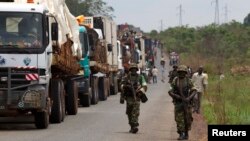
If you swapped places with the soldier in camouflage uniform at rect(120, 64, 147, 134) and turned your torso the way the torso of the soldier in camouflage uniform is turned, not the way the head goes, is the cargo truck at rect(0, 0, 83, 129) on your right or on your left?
on your right

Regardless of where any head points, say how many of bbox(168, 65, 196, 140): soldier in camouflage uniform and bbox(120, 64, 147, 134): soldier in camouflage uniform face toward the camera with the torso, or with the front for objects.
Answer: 2

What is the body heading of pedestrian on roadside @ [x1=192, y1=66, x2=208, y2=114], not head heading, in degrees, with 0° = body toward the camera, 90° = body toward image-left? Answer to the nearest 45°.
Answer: approximately 0°

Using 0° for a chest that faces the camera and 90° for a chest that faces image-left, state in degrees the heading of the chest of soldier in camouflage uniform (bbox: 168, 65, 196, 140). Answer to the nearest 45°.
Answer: approximately 0°

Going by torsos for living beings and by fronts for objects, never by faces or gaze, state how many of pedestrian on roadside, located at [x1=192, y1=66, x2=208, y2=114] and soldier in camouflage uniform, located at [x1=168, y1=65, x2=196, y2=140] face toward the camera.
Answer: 2

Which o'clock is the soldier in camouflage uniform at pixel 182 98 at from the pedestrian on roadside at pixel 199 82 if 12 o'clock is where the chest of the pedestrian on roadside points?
The soldier in camouflage uniform is roughly at 12 o'clock from the pedestrian on roadside.
